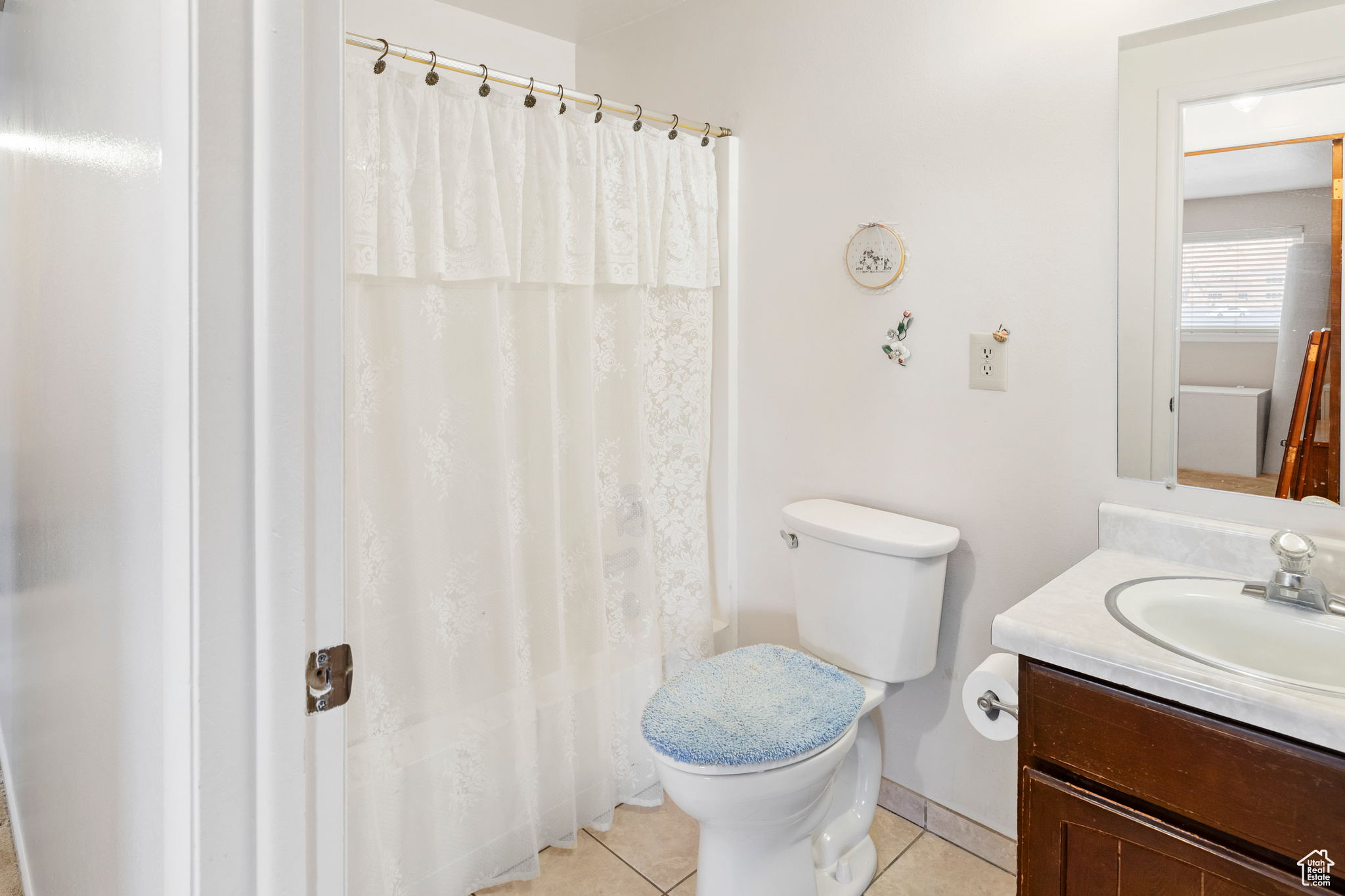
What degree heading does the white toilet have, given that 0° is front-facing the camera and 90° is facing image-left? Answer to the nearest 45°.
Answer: approximately 45°

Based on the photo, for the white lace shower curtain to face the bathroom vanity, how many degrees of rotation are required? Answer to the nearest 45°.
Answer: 0° — it already faces it

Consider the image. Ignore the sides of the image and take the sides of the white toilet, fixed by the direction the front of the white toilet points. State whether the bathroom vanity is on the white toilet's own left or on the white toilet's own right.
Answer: on the white toilet's own left

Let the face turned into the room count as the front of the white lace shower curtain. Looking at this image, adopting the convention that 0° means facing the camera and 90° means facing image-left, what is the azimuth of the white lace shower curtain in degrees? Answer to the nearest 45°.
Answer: approximately 315°

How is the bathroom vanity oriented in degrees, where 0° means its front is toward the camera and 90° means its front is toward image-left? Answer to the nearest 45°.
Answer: approximately 45°
